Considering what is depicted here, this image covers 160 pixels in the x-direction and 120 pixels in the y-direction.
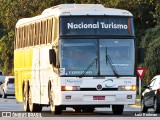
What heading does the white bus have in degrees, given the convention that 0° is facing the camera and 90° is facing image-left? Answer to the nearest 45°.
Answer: approximately 0°
